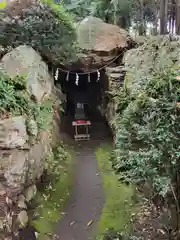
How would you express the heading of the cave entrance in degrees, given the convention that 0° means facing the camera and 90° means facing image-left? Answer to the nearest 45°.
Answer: approximately 0°
